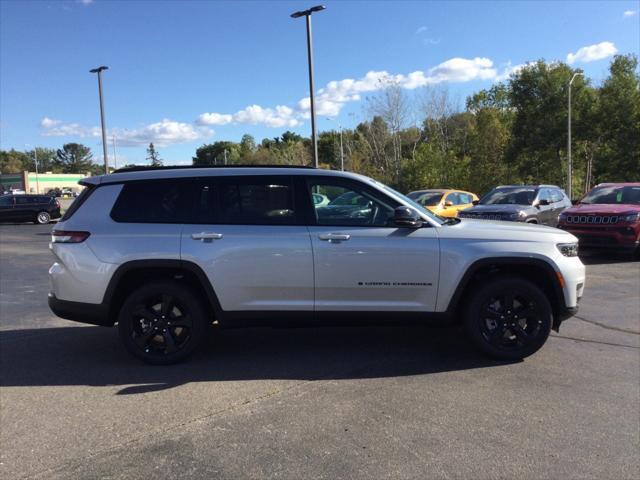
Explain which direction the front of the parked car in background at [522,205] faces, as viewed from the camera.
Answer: facing the viewer and to the left of the viewer

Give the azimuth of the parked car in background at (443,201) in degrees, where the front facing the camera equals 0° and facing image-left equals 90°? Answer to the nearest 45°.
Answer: approximately 45°

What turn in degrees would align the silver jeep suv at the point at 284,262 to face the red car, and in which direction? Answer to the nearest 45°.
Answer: approximately 45° to its left

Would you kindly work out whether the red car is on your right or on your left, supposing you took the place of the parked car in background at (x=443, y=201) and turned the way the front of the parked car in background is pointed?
on your left

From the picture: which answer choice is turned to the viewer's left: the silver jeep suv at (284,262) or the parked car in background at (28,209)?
the parked car in background

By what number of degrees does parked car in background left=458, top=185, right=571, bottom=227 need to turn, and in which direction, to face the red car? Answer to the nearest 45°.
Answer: approximately 90° to its left

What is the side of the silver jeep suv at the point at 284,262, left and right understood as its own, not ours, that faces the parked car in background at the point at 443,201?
left

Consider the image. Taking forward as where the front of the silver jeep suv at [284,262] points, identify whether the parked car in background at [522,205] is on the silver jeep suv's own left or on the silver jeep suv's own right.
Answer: on the silver jeep suv's own left

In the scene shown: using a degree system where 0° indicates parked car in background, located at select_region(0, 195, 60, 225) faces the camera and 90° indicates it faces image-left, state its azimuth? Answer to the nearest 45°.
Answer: approximately 90°

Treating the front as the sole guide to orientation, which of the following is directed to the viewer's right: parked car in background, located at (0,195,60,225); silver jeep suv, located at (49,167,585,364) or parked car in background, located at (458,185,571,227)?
the silver jeep suv

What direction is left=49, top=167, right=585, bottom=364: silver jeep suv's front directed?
to the viewer's right

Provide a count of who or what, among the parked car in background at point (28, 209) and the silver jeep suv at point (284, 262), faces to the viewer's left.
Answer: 1
